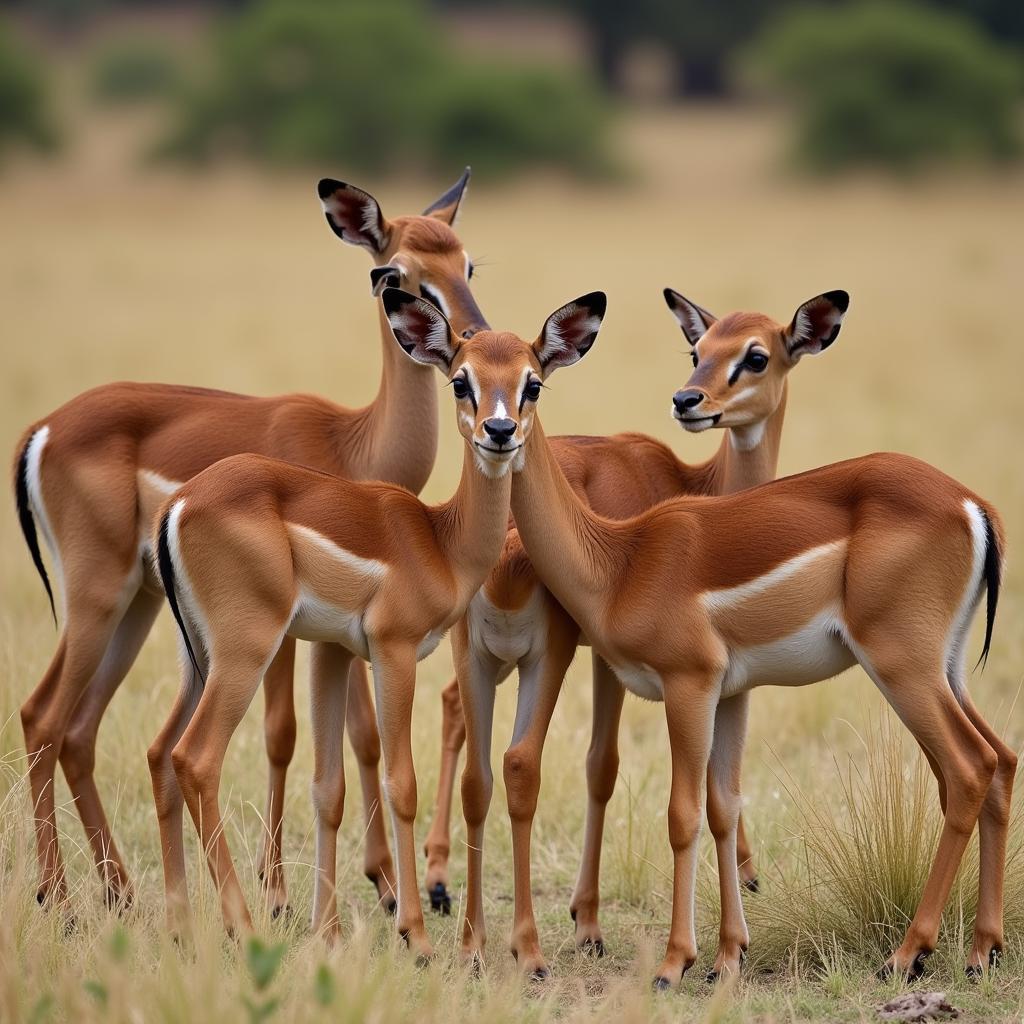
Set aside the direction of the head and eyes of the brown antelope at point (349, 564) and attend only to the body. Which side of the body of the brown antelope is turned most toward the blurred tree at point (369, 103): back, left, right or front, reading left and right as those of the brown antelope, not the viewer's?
left

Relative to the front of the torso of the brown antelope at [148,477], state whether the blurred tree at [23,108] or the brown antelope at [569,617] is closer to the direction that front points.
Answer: the brown antelope

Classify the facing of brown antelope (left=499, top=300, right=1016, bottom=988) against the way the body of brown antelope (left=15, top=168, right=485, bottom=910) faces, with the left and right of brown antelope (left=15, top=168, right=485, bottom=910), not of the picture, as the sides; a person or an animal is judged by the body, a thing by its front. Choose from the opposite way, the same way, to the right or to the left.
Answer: the opposite way

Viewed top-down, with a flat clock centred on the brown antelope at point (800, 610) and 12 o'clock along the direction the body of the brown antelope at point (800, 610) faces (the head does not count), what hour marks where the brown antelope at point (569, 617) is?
the brown antelope at point (569, 617) is roughly at 1 o'clock from the brown antelope at point (800, 610).

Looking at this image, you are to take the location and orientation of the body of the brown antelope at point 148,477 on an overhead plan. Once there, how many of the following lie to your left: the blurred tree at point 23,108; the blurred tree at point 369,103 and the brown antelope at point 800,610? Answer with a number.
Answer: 2

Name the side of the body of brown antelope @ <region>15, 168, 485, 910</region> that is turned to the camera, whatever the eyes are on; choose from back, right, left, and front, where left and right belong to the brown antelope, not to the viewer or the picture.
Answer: right

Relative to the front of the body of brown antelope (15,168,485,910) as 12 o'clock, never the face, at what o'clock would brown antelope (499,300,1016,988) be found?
brown antelope (499,300,1016,988) is roughly at 1 o'clock from brown antelope (15,168,485,910).

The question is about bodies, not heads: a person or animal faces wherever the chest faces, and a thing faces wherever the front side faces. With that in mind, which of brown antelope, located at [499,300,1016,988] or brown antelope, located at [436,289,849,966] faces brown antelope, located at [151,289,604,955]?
brown antelope, located at [499,300,1016,988]

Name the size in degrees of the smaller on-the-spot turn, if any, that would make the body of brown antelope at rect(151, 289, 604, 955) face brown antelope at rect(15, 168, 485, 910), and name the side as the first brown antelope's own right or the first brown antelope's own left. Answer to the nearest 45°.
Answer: approximately 135° to the first brown antelope's own left

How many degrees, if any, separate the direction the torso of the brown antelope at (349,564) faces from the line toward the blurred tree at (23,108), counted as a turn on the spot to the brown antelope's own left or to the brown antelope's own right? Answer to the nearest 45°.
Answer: approximately 90° to the brown antelope's own left

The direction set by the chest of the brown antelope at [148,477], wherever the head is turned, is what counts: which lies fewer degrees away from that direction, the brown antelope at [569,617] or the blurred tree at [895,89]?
the brown antelope

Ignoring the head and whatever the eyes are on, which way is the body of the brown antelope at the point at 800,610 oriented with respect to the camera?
to the viewer's left

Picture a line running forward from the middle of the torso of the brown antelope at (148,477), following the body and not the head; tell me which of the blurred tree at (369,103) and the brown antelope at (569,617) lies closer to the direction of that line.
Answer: the brown antelope

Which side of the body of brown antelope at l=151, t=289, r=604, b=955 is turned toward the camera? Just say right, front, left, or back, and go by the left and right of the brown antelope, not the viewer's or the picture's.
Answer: right

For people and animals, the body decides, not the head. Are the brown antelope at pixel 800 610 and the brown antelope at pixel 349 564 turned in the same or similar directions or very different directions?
very different directions
